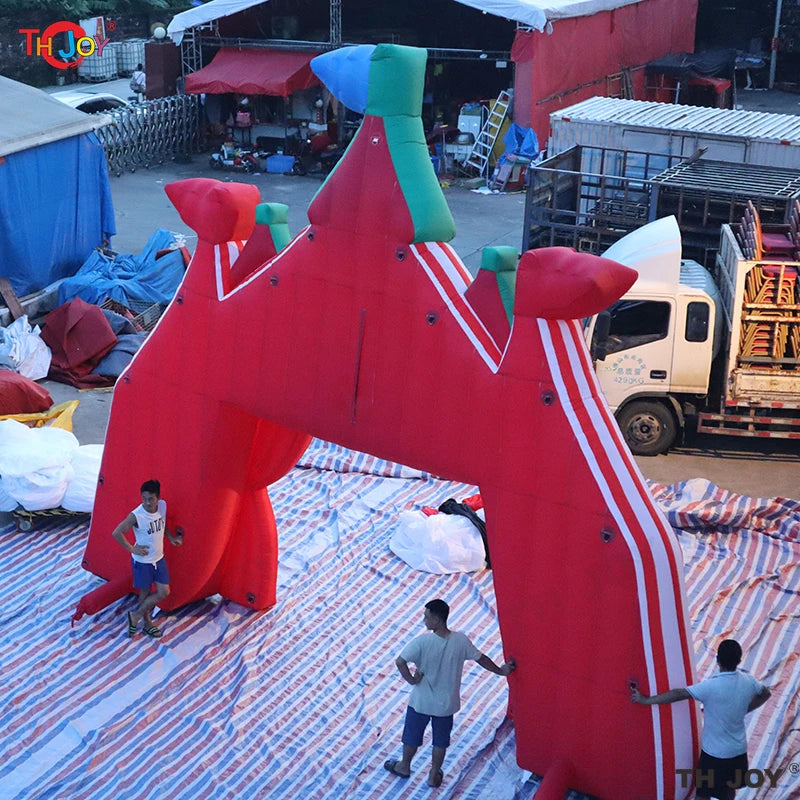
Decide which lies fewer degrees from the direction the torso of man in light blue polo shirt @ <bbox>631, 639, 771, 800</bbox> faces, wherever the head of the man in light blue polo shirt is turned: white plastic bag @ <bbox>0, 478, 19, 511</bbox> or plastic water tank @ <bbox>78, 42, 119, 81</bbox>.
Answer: the plastic water tank

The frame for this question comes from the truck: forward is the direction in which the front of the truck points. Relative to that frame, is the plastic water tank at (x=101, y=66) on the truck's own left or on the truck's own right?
on the truck's own right

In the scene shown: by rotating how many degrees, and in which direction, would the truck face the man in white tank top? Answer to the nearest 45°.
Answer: approximately 45° to its left

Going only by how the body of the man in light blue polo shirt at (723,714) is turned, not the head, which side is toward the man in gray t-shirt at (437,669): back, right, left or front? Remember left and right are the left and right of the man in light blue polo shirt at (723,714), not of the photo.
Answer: left

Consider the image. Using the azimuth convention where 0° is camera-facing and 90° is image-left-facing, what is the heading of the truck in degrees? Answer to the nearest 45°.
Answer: approximately 90°

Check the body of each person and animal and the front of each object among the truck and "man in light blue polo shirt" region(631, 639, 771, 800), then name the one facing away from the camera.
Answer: the man in light blue polo shirt

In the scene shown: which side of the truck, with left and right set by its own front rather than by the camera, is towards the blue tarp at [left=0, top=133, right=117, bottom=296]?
front

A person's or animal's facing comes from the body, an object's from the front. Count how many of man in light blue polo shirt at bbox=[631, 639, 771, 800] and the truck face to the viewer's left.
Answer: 1

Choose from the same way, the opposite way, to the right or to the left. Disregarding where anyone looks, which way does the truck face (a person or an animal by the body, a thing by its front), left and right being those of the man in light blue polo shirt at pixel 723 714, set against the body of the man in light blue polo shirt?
to the left

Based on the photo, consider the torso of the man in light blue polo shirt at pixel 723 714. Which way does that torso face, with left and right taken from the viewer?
facing away from the viewer

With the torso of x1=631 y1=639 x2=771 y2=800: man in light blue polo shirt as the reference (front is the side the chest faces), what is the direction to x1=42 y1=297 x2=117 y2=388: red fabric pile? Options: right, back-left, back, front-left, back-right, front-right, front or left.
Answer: front-left

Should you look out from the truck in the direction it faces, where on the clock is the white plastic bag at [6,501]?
The white plastic bag is roughly at 11 o'clock from the truck.

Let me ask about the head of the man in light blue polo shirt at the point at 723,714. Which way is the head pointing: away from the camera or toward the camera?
away from the camera
